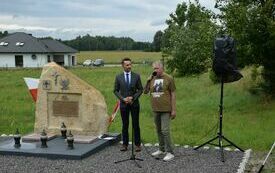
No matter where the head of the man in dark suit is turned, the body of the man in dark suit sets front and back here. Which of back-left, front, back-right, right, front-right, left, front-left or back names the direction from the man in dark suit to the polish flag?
back-right

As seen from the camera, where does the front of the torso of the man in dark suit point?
toward the camera

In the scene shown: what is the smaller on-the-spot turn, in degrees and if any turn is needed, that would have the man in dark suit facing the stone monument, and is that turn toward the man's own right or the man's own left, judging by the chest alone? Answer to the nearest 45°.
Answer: approximately 135° to the man's own right
